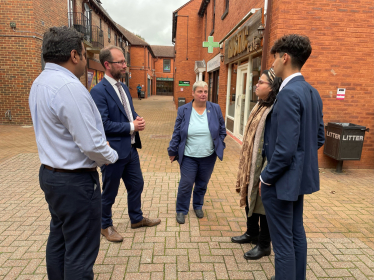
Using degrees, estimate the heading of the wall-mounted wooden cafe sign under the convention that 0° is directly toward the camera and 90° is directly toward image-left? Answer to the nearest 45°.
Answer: approximately 45°

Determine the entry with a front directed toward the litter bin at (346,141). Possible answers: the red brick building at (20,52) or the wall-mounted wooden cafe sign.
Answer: the red brick building

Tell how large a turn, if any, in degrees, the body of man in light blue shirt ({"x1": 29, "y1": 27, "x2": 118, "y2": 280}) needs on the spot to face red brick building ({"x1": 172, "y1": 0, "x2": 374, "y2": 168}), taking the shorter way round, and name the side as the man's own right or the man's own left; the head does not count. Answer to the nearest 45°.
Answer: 0° — they already face it

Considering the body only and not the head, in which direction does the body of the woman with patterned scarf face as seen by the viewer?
to the viewer's left

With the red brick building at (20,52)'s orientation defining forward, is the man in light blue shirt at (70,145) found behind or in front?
in front

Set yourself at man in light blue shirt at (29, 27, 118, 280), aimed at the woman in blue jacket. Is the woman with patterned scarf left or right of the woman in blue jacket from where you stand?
right

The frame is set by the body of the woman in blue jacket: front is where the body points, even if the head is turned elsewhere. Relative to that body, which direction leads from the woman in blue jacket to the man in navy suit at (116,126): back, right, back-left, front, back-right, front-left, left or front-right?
front-right

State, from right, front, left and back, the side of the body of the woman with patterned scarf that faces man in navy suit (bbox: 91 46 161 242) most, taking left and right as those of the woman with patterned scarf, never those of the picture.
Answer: front

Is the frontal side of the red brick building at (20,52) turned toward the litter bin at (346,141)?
yes

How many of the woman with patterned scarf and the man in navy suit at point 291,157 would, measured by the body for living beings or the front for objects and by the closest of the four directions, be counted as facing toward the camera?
0

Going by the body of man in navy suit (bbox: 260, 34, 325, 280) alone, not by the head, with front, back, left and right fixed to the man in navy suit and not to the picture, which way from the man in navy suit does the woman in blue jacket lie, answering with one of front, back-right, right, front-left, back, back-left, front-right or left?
front

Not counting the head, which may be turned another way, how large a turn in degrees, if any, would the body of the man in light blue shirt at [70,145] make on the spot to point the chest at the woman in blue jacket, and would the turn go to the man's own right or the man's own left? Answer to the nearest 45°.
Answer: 0° — they already face them

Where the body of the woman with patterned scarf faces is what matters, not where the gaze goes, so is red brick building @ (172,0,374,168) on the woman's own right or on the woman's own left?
on the woman's own right

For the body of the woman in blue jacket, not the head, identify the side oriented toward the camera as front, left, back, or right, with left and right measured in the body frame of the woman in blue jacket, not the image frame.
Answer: front

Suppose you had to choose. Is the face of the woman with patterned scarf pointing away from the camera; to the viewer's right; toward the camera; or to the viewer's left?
to the viewer's left

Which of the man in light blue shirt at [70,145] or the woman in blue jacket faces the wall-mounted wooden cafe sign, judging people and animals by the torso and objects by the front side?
the man in light blue shirt

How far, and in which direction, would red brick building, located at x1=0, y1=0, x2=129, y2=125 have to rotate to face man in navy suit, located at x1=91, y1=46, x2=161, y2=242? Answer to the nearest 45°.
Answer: approximately 45° to its right

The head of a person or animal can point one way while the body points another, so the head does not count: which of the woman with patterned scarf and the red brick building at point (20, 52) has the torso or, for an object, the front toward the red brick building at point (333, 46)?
the red brick building at point (20, 52)

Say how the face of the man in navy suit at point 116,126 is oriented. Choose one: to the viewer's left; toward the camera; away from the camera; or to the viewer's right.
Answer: to the viewer's right

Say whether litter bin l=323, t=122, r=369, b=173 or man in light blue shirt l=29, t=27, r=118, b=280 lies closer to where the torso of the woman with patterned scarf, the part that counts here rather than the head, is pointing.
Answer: the man in light blue shirt

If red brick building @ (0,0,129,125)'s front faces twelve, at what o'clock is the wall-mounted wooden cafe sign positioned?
The wall-mounted wooden cafe sign is roughly at 12 o'clock from the red brick building.

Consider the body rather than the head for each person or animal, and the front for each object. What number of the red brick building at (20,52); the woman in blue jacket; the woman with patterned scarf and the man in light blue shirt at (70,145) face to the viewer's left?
1
